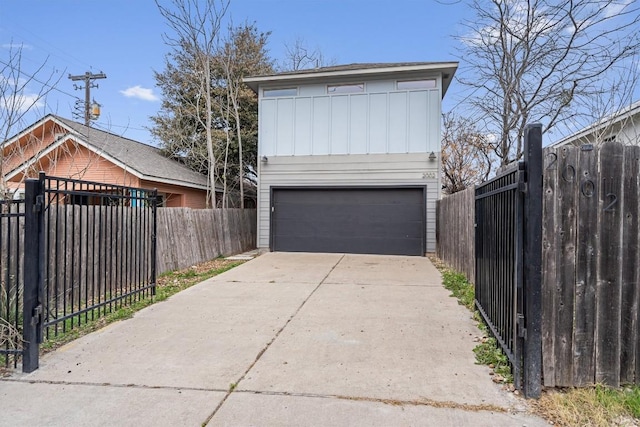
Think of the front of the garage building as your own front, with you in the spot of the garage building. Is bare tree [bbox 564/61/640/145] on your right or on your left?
on your left

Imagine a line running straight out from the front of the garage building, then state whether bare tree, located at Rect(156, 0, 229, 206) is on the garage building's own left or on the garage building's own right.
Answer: on the garage building's own right

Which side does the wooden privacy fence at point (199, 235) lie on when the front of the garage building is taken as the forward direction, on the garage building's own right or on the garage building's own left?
on the garage building's own right

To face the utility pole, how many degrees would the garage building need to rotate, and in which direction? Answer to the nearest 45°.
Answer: approximately 135° to its right

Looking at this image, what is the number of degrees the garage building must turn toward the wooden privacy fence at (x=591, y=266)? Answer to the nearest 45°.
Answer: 0° — it already faces it

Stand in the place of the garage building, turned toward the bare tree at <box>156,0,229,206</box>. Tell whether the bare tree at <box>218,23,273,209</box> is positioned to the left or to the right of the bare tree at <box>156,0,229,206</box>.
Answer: right

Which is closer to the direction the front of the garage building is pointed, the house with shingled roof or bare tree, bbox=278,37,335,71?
the house with shingled roof

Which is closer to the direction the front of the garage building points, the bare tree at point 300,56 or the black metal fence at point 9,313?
the black metal fence

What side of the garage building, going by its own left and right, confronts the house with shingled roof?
right

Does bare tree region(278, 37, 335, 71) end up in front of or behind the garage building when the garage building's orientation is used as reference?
behind

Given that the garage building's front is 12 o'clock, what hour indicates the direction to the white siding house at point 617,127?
The white siding house is roughly at 10 o'clock from the garage building.

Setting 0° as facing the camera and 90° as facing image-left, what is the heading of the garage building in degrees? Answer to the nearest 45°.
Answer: approximately 0°
